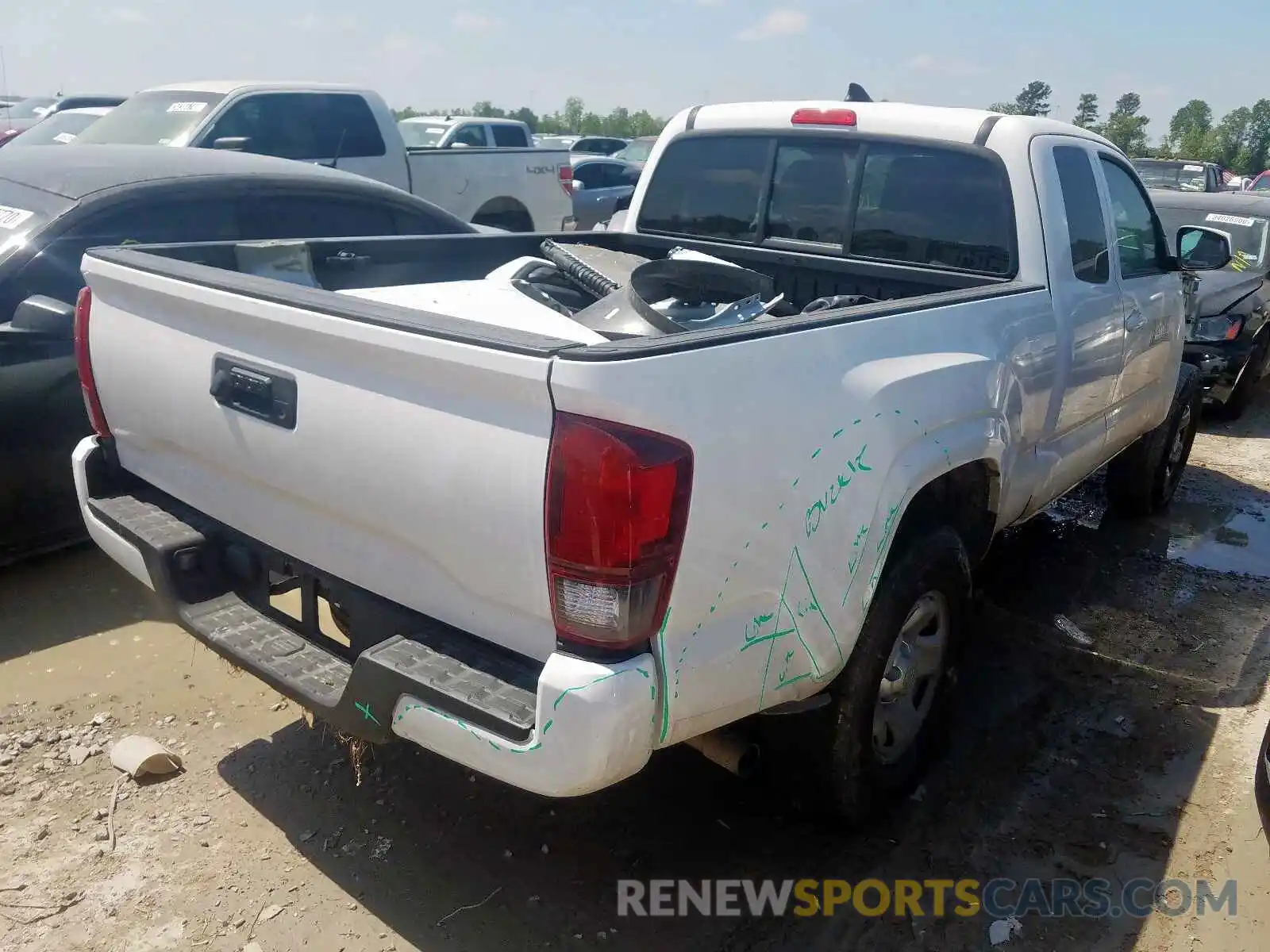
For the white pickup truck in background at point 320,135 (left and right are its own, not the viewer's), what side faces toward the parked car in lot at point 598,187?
back

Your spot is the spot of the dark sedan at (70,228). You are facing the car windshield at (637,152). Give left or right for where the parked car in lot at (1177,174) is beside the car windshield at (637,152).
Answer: right

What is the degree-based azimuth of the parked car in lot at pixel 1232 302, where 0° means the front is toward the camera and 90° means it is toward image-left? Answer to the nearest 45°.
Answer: approximately 45°

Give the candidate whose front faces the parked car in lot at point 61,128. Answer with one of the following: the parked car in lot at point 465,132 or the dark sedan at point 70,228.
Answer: the parked car in lot at point 465,132

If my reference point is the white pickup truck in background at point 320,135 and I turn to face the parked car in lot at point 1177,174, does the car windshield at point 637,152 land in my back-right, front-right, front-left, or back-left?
front-left

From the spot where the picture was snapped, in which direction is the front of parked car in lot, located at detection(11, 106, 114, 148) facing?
facing the viewer and to the left of the viewer

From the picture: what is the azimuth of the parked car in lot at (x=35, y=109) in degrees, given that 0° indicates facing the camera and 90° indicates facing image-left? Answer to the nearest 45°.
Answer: approximately 45°

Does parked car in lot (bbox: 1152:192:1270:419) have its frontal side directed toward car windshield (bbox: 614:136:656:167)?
no

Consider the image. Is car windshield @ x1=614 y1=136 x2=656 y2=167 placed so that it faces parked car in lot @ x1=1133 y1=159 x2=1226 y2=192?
no

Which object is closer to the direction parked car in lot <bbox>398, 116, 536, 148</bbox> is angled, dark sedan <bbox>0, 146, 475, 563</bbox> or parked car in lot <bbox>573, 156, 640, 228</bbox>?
the dark sedan

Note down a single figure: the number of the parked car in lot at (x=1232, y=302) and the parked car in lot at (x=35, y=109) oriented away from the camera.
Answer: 0

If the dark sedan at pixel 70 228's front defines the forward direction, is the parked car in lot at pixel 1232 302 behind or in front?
behind

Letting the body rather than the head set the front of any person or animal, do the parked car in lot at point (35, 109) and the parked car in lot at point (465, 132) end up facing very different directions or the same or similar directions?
same or similar directions

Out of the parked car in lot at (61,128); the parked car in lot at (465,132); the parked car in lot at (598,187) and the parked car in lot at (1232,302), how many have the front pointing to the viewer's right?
0

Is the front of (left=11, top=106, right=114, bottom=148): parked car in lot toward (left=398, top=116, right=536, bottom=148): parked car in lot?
no

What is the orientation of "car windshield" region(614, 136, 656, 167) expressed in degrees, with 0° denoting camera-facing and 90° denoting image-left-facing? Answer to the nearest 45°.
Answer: approximately 45°

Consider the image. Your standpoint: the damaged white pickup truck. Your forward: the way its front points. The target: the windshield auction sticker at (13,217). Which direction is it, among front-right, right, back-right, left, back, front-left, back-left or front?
left

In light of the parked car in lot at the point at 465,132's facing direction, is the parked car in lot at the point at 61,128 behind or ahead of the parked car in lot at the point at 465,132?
ahead

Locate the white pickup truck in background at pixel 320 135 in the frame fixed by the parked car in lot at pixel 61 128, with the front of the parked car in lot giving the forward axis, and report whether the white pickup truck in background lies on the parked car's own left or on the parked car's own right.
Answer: on the parked car's own left

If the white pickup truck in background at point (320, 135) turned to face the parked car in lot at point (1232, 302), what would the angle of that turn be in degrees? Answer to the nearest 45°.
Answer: approximately 90° to its left
